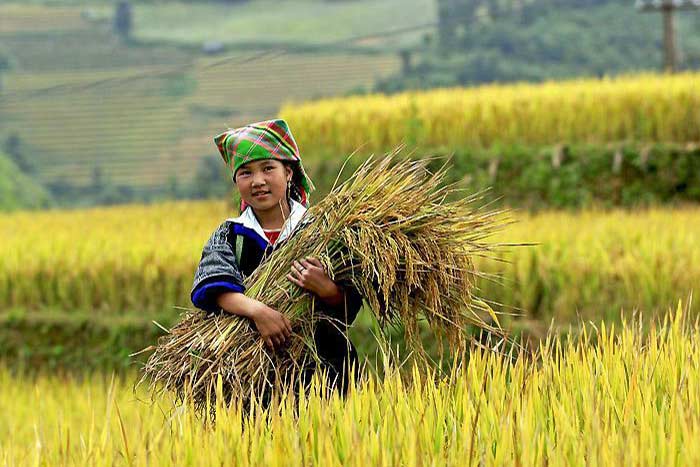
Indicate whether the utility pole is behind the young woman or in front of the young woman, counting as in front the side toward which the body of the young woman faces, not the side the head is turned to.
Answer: behind

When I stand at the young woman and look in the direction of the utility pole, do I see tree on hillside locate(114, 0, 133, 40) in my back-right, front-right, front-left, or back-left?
front-left

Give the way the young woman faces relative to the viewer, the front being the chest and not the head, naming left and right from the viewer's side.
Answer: facing the viewer

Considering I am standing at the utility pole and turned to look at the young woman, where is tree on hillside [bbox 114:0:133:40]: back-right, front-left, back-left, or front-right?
back-right

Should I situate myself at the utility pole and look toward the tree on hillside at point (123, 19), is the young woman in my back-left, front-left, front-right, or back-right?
back-left

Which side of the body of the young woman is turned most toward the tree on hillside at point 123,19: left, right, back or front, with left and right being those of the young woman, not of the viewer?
back
